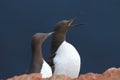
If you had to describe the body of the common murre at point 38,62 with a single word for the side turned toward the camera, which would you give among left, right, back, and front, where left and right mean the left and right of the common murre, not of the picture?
right

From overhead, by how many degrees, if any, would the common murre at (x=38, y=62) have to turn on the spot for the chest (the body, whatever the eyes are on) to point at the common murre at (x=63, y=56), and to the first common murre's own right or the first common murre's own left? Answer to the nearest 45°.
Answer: approximately 45° to the first common murre's own left
